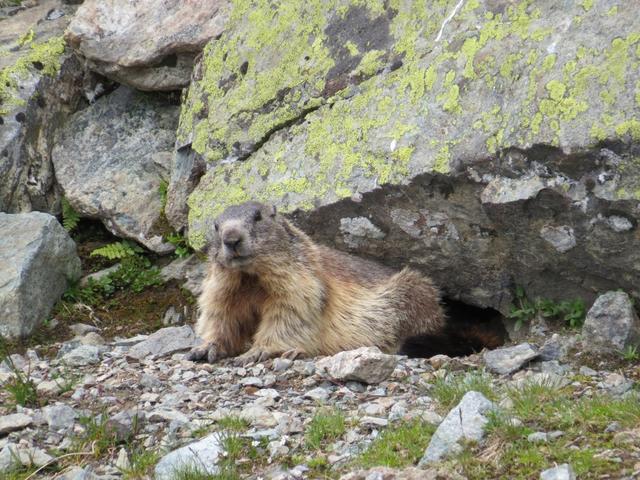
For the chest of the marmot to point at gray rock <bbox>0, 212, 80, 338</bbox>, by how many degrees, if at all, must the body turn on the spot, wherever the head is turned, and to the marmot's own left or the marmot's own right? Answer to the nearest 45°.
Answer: approximately 45° to the marmot's own right

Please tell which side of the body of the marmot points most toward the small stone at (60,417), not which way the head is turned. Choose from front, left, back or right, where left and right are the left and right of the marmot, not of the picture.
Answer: front

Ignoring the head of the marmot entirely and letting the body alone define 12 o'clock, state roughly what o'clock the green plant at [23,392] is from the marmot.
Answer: The green plant is roughly at 12 o'clock from the marmot.

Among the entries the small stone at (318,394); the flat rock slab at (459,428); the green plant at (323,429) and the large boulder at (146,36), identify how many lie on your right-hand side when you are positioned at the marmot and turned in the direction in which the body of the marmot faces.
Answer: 1

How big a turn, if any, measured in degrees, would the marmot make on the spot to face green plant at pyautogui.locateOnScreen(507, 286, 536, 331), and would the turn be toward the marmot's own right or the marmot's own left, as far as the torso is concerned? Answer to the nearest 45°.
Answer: approximately 135° to the marmot's own left

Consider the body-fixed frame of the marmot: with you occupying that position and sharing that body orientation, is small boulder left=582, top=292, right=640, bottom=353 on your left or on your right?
on your left

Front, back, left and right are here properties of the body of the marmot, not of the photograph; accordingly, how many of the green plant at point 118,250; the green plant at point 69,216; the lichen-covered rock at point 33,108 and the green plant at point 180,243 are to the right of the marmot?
4

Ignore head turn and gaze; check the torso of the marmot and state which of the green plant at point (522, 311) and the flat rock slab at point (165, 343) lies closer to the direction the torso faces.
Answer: the flat rock slab

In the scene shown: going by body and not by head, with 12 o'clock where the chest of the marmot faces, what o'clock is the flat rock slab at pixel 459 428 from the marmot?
The flat rock slab is roughly at 10 o'clock from the marmot.

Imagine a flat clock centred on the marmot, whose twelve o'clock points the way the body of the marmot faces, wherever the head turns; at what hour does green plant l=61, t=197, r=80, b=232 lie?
The green plant is roughly at 3 o'clock from the marmot.

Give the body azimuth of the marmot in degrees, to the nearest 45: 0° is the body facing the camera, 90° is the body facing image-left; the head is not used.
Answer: approximately 45°

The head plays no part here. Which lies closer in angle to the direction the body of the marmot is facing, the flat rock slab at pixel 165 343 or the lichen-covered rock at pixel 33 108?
the flat rock slab

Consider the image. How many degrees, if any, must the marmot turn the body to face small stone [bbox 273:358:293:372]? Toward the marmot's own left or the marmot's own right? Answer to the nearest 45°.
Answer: approximately 45° to the marmot's own left

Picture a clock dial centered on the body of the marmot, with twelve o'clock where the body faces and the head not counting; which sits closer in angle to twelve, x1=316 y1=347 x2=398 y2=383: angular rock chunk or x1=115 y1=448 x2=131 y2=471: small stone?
the small stone

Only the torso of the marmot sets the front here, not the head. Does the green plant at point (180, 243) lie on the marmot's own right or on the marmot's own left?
on the marmot's own right
